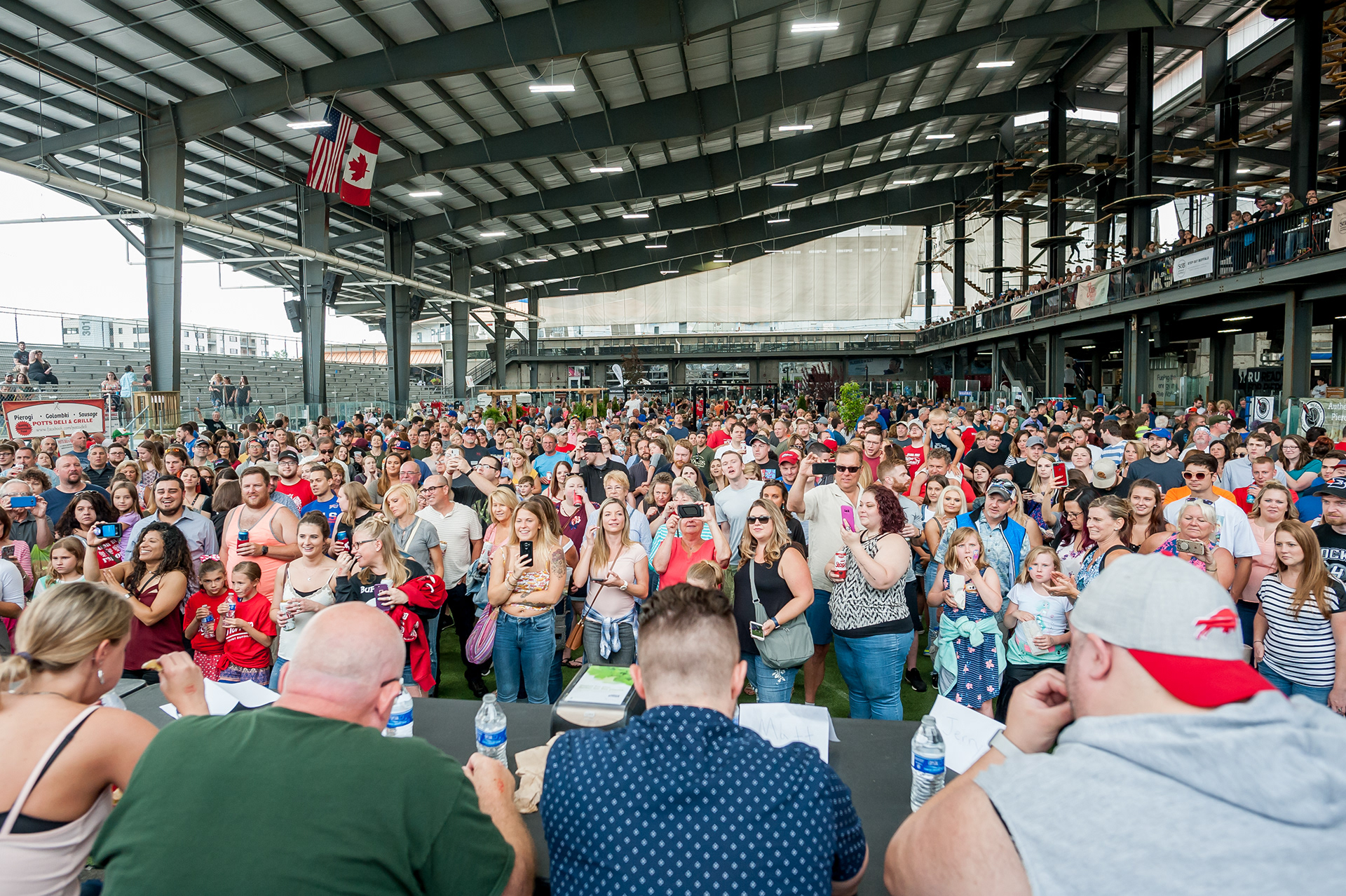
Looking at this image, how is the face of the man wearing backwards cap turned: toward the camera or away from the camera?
away from the camera

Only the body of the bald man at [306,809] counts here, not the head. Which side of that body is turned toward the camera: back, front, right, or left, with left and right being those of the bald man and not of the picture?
back

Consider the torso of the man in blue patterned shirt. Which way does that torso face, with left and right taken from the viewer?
facing away from the viewer

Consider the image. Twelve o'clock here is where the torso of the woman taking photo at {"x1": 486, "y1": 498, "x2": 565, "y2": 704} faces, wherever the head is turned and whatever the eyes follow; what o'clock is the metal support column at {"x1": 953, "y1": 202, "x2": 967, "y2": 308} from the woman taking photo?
The metal support column is roughly at 7 o'clock from the woman taking photo.

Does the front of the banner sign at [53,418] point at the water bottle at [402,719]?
yes

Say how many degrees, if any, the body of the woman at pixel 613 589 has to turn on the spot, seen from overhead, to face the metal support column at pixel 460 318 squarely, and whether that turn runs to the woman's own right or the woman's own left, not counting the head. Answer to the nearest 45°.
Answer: approximately 180°

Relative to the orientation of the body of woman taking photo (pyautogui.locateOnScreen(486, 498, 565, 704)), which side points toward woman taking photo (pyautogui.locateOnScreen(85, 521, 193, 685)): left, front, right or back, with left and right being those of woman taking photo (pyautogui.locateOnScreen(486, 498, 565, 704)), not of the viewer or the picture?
right

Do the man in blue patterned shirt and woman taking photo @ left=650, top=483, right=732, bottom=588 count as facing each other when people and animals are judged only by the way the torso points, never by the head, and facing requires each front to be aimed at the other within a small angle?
yes

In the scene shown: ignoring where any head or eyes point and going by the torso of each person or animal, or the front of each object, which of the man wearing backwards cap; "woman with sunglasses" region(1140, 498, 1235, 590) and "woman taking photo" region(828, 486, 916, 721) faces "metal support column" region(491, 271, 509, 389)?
the man wearing backwards cap
